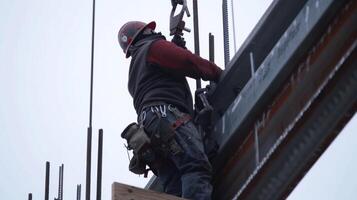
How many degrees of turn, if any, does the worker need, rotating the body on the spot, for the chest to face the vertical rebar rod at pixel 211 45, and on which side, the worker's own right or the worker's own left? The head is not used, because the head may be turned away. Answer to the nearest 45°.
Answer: approximately 45° to the worker's own left

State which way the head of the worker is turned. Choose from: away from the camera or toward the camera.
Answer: away from the camera

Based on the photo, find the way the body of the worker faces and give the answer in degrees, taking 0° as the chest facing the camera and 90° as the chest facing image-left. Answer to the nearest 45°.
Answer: approximately 225°
